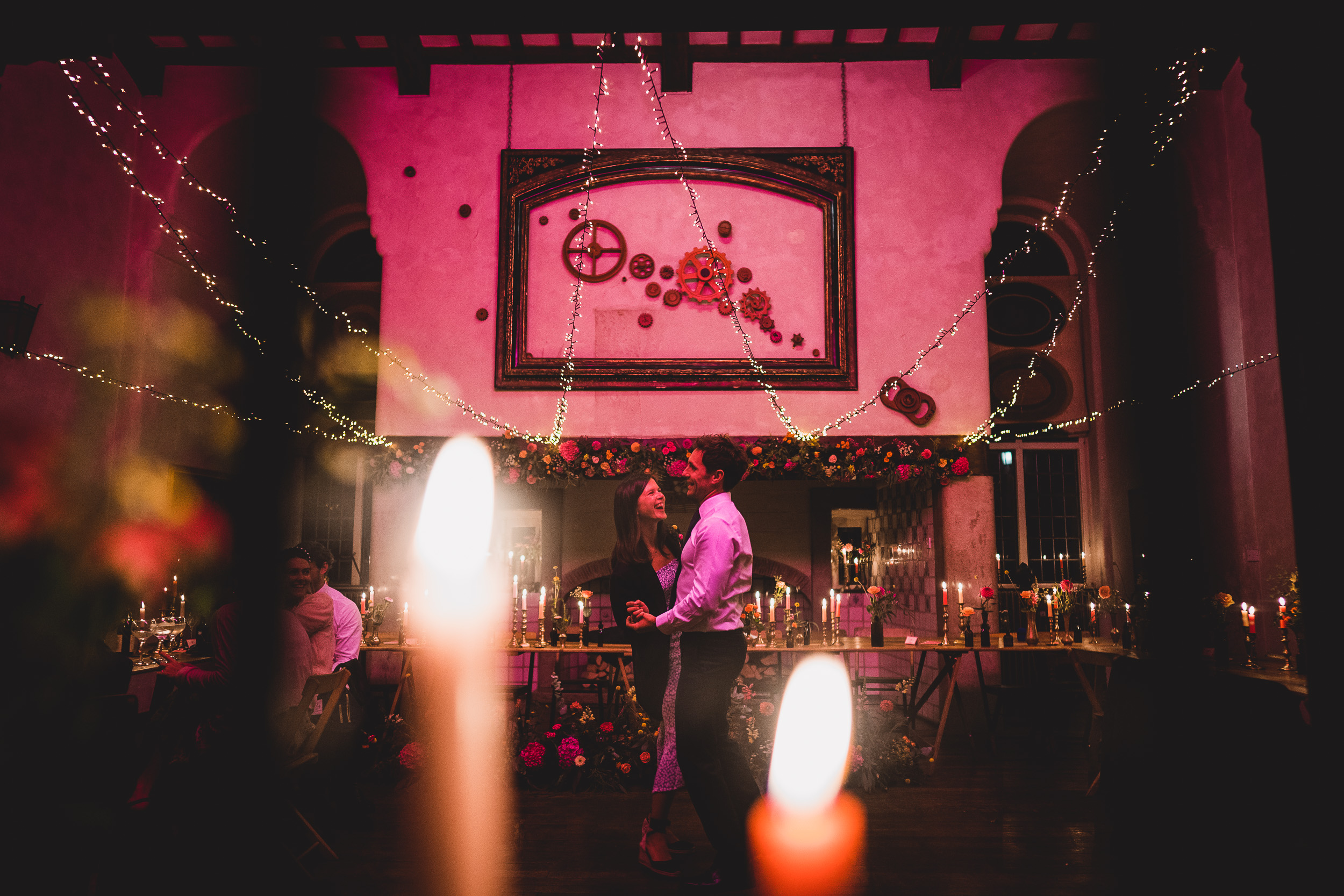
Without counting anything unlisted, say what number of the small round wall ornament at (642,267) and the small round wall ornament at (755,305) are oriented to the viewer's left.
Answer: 0

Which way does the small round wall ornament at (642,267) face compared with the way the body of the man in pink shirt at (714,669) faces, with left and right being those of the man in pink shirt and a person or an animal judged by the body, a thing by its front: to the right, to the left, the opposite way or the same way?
to the left

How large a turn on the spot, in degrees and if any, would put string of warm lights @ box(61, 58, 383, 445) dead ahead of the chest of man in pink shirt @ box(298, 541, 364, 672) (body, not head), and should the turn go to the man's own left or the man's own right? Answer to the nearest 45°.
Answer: approximately 45° to the man's own right

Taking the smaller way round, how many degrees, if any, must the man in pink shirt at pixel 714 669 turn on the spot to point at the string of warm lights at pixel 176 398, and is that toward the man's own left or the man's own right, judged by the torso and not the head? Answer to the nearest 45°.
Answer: approximately 45° to the man's own right

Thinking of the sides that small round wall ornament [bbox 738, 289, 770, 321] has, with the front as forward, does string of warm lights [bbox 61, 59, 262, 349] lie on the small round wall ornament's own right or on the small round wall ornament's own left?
on the small round wall ornament's own right

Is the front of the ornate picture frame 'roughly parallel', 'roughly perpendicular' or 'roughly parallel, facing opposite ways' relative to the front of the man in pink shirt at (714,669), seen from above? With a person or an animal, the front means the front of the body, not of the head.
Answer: roughly perpendicular

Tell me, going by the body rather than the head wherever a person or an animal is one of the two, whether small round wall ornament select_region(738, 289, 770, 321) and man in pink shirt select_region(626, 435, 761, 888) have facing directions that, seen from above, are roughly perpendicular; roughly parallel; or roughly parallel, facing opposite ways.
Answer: roughly perpendicular

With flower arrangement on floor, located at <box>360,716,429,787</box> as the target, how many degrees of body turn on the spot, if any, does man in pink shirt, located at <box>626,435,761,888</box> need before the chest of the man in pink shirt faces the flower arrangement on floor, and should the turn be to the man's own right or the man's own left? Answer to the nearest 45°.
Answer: approximately 45° to the man's own right

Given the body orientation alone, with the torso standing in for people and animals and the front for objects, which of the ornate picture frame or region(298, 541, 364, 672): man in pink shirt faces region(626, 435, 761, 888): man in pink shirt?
the ornate picture frame

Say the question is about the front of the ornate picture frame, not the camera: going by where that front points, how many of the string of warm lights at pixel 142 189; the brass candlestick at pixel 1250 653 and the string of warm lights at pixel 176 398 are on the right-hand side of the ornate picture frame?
2

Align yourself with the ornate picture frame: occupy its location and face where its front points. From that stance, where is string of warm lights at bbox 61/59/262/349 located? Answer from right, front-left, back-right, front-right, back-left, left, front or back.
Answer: right

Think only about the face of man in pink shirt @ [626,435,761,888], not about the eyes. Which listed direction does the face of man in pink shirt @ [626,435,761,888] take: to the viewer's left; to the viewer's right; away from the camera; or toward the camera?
to the viewer's left

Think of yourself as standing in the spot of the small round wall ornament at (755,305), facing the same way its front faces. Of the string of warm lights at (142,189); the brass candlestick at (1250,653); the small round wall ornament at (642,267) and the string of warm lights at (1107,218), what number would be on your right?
2

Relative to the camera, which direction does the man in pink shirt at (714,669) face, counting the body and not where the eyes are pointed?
to the viewer's left
